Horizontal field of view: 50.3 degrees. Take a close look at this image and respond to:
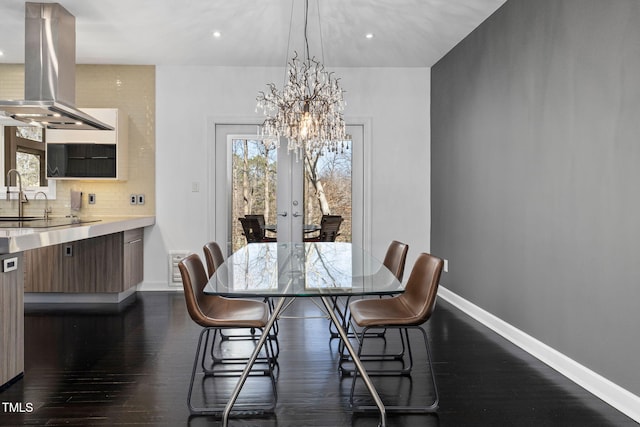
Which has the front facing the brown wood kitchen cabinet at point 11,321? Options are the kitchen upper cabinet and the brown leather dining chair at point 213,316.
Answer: the kitchen upper cabinet

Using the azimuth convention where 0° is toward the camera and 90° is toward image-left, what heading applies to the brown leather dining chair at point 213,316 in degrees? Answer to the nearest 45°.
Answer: approximately 270°

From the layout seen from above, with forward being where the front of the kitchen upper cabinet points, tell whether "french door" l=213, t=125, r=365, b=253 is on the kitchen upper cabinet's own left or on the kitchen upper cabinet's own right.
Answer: on the kitchen upper cabinet's own left

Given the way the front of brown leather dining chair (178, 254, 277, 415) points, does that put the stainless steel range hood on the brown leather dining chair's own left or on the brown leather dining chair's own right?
on the brown leather dining chair's own left

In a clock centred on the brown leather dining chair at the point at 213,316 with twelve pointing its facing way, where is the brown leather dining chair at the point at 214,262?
the brown leather dining chair at the point at 214,262 is roughly at 9 o'clock from the brown leather dining chair at the point at 213,316.

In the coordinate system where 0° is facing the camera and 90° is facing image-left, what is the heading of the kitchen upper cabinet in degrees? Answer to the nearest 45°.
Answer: approximately 0°

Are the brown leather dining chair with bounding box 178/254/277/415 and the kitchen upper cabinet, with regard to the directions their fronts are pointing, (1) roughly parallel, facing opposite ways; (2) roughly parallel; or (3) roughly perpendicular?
roughly perpendicular

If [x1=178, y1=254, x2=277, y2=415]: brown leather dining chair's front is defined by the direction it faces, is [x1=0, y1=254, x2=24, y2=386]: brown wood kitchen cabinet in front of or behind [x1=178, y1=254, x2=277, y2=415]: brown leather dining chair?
behind

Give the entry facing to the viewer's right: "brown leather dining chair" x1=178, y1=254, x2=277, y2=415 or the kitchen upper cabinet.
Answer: the brown leather dining chair

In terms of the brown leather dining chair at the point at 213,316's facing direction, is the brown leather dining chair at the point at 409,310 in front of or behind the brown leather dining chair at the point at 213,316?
in front
